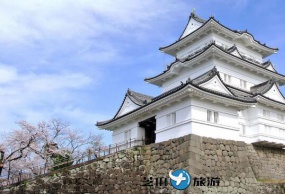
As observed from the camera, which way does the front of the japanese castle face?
facing the viewer and to the left of the viewer
